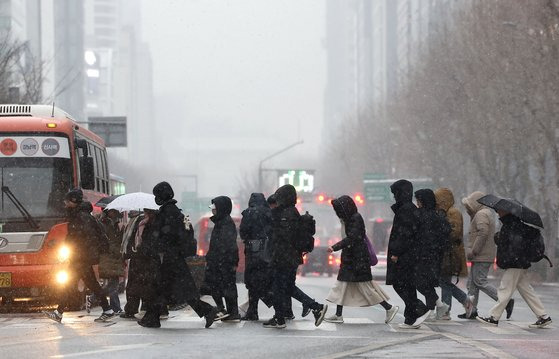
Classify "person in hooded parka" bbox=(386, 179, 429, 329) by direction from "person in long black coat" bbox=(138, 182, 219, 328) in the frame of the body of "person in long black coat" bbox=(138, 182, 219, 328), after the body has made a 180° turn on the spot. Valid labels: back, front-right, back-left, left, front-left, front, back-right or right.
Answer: front

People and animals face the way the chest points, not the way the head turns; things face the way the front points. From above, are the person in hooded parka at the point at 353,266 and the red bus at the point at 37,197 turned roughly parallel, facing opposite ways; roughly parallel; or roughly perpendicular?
roughly perpendicular

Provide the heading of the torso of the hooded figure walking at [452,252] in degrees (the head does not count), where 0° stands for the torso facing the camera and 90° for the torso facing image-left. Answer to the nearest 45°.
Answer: approximately 90°

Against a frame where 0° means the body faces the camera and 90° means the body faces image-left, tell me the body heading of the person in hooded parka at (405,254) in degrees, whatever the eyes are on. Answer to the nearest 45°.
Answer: approximately 90°

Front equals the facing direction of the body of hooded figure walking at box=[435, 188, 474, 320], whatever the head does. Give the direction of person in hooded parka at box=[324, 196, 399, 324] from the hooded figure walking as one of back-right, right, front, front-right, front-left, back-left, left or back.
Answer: front-left

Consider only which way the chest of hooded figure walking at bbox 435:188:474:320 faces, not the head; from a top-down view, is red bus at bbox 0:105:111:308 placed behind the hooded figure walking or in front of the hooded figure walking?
in front

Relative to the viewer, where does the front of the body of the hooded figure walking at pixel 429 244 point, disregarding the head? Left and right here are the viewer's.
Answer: facing to the left of the viewer

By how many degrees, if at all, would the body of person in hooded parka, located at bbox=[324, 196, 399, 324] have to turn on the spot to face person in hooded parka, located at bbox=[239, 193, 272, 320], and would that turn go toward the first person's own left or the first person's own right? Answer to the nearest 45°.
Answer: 0° — they already face them

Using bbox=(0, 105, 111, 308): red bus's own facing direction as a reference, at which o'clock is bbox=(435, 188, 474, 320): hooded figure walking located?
The hooded figure walking is roughly at 10 o'clock from the red bus.

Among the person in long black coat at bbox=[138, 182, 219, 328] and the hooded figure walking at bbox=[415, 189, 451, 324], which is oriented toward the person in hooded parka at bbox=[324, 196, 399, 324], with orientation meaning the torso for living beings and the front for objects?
the hooded figure walking

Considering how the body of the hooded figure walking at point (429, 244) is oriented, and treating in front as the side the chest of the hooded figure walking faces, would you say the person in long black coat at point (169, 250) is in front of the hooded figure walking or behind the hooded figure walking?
in front

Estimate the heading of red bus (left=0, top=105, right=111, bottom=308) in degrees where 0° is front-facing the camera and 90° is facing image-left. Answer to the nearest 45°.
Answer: approximately 0°
